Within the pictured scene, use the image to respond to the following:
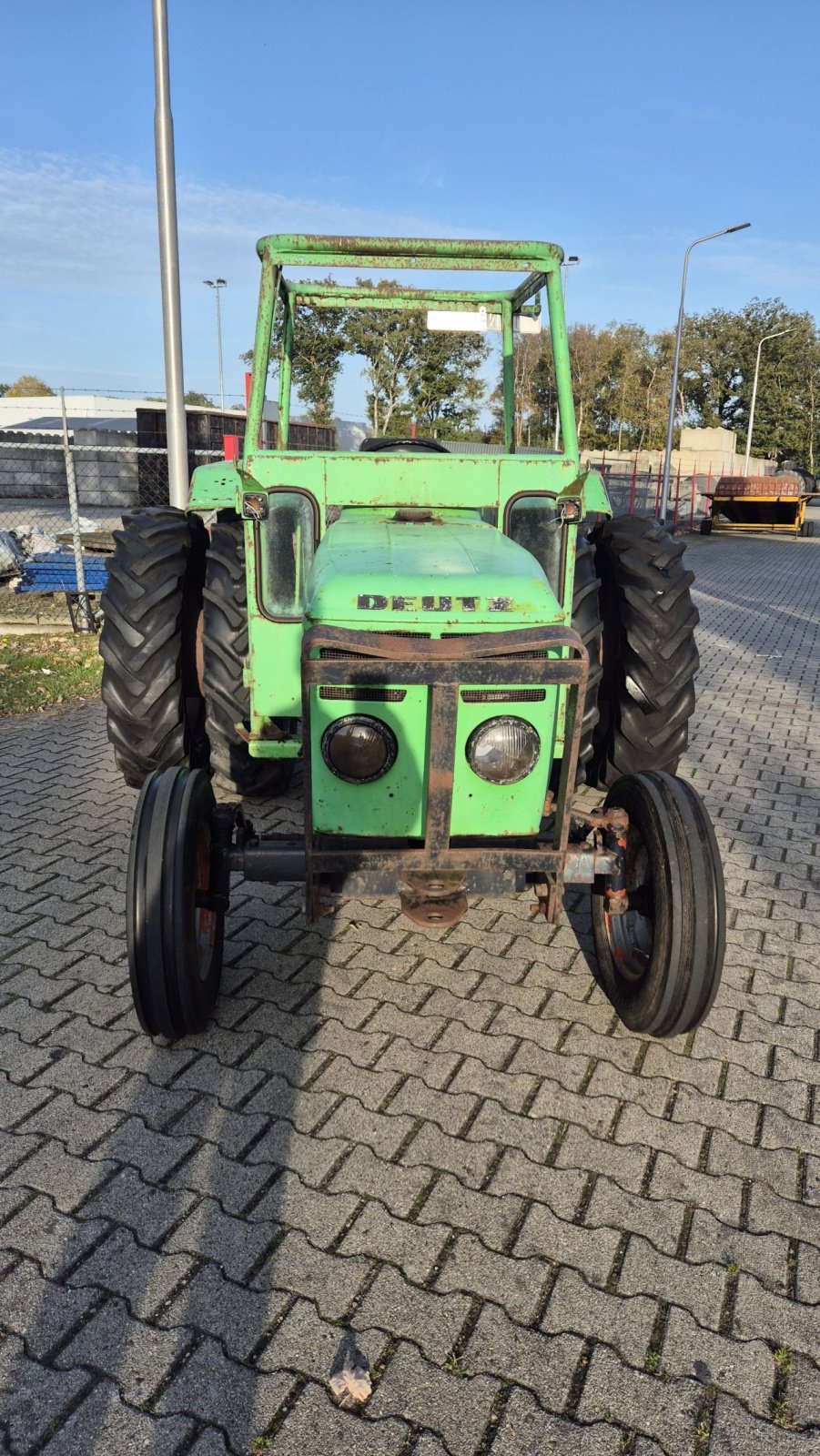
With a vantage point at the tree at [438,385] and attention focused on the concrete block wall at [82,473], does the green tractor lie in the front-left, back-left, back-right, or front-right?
front-left

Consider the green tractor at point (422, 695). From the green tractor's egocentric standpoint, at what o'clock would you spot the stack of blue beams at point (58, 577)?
The stack of blue beams is roughly at 5 o'clock from the green tractor.

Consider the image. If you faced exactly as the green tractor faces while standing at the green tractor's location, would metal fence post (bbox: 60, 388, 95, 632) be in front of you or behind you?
behind

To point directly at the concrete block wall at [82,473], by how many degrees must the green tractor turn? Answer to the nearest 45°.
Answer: approximately 180°

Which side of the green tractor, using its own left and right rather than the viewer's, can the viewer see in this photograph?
front

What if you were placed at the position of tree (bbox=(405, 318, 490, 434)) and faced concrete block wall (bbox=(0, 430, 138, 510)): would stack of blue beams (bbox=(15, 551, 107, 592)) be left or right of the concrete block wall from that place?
left

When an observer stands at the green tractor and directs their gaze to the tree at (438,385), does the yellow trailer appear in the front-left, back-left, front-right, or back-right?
front-right

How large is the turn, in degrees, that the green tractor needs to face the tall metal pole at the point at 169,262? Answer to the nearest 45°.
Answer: approximately 180°

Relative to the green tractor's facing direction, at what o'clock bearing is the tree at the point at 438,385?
The tree is roughly at 6 o'clock from the green tractor.
